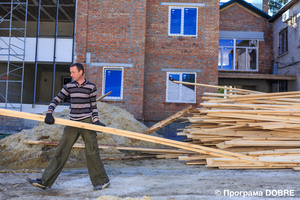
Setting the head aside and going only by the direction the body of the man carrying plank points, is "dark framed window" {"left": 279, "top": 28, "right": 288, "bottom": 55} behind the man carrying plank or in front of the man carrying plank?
behind

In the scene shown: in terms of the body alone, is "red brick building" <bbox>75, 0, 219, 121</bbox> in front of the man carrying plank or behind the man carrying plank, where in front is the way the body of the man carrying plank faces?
behind

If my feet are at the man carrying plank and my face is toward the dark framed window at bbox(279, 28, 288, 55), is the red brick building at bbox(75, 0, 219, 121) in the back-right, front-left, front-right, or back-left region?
front-left

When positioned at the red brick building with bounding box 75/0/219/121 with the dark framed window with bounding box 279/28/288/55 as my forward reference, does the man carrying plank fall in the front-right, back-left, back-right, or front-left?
back-right

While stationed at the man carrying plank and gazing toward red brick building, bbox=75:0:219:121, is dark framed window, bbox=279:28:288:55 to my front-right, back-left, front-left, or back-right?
front-right
